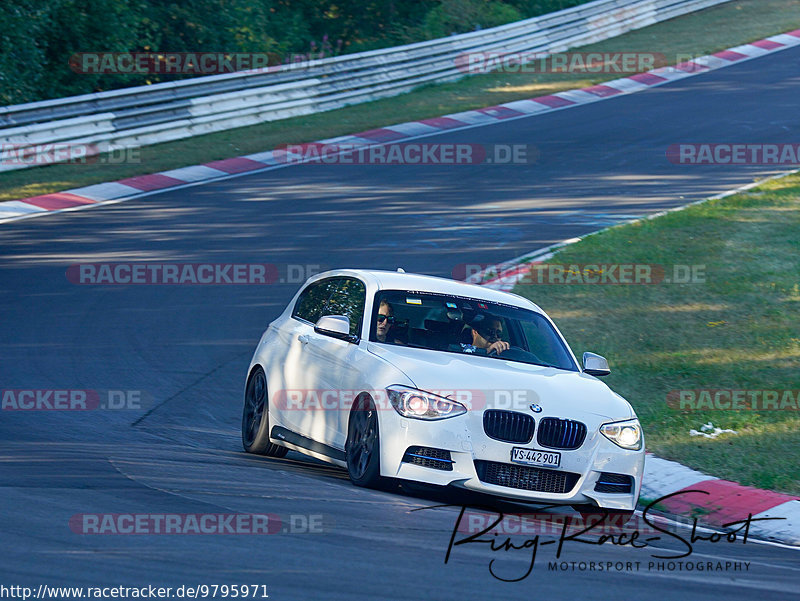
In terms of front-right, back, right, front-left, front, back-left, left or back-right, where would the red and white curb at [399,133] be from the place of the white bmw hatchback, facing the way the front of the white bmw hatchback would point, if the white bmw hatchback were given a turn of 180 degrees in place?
front-right

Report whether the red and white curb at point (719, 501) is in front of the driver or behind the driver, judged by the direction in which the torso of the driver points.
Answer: in front

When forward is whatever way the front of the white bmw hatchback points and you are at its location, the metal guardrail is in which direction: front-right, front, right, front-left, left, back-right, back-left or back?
back-left

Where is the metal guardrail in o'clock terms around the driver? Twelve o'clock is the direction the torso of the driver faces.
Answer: The metal guardrail is roughly at 7 o'clock from the driver.

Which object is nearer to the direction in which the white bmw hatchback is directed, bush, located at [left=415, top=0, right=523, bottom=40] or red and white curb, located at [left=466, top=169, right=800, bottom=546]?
the red and white curb

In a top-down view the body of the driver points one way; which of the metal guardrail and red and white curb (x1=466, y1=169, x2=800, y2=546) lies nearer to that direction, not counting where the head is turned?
the red and white curb

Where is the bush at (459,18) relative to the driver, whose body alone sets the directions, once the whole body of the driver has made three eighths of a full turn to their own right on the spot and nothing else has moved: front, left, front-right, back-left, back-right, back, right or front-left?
right

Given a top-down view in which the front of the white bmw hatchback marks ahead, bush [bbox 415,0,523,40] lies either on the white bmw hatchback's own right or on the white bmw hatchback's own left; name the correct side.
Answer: on the white bmw hatchback's own left

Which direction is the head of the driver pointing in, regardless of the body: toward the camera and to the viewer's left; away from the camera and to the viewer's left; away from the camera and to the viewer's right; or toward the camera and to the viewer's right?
toward the camera and to the viewer's right

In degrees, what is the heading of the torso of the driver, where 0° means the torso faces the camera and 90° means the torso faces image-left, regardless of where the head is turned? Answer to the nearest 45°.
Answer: approximately 315°

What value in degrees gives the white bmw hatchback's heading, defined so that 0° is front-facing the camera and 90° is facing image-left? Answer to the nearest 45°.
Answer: approximately 315°
